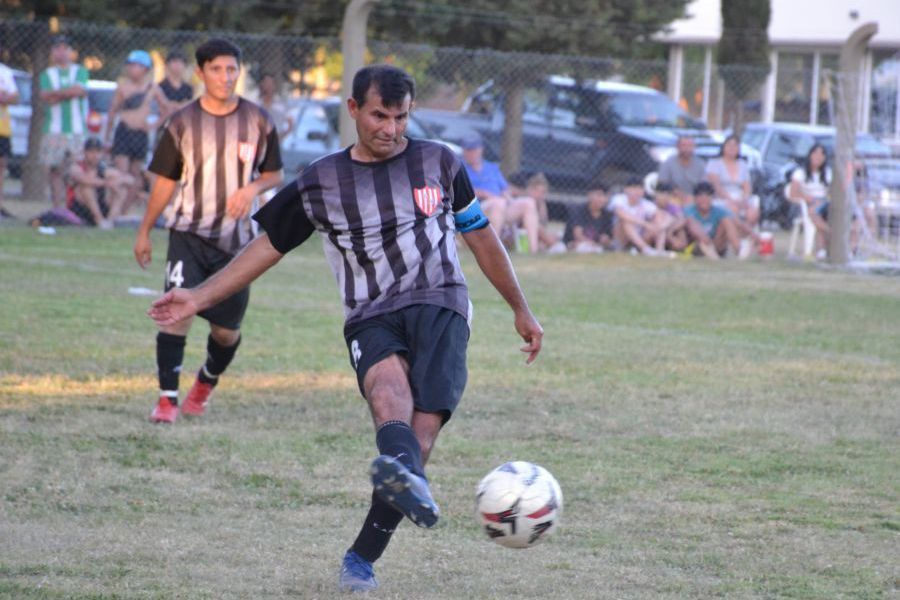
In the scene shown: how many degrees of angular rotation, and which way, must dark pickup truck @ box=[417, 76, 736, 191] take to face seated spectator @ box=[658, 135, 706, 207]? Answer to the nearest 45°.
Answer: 0° — it already faces them

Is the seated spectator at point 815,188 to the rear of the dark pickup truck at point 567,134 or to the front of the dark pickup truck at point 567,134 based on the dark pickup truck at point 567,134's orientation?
to the front

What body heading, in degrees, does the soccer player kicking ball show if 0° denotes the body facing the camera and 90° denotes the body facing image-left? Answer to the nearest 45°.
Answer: approximately 0°

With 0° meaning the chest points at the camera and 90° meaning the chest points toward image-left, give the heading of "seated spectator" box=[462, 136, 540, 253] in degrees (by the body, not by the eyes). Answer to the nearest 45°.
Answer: approximately 315°

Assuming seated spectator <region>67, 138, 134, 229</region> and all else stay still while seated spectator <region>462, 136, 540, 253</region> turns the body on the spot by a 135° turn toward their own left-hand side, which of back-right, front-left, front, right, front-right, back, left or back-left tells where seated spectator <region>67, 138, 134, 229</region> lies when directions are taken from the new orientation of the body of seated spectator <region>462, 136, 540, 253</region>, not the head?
left

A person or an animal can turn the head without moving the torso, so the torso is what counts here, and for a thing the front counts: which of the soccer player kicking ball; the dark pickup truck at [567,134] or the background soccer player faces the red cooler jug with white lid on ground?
the dark pickup truck

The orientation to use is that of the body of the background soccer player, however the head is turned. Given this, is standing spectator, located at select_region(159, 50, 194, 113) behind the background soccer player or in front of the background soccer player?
behind
